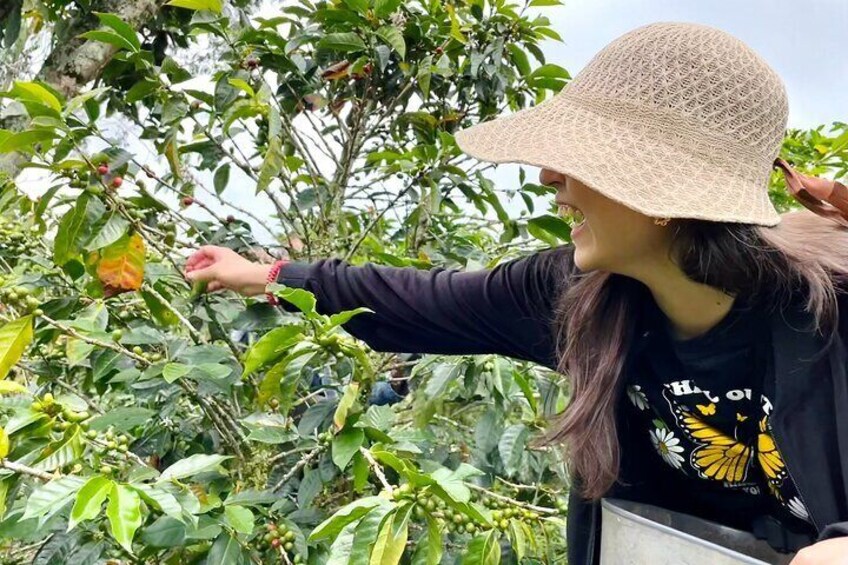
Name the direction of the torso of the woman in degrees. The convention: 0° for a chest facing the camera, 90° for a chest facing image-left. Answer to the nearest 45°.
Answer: approximately 45°

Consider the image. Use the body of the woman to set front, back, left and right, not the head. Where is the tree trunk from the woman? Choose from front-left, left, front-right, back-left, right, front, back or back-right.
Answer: right

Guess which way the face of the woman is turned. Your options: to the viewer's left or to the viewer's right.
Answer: to the viewer's left
